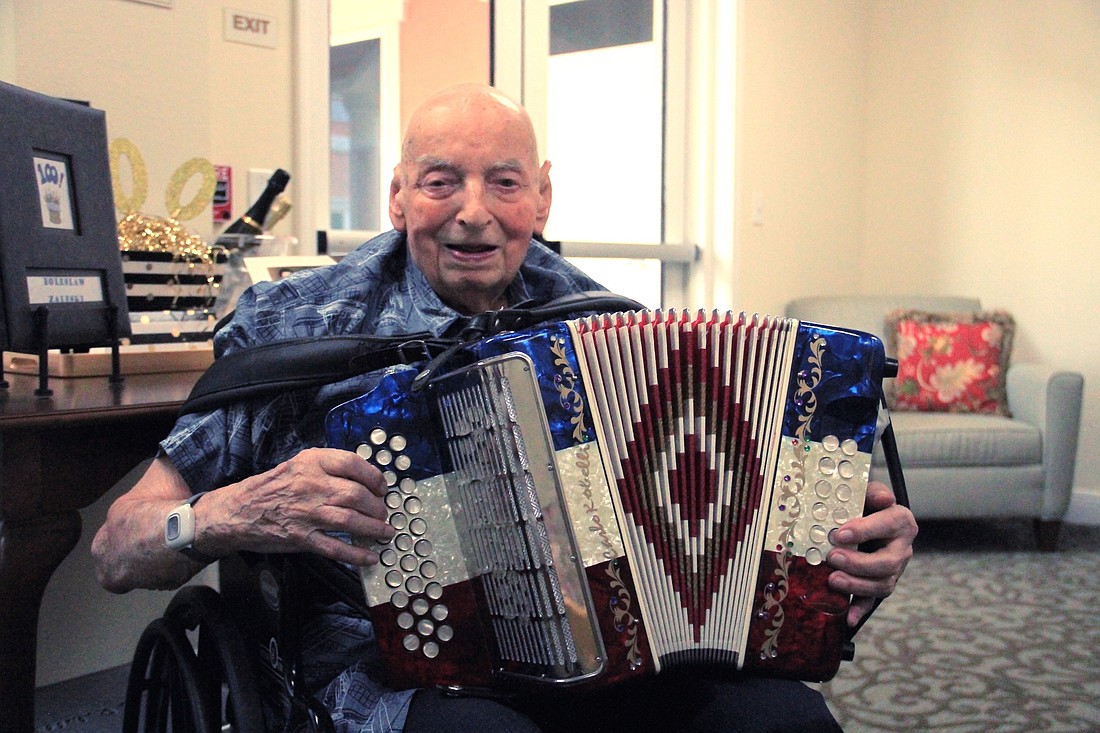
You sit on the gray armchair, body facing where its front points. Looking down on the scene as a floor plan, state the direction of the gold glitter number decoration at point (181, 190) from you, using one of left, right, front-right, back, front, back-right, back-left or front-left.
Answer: front-right

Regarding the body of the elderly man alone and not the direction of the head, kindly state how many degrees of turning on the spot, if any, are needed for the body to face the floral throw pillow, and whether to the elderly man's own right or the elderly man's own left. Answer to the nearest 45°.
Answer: approximately 90° to the elderly man's own left

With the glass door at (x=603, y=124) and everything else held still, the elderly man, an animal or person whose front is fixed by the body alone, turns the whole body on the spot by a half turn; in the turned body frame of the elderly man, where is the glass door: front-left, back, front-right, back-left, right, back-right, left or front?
front-right

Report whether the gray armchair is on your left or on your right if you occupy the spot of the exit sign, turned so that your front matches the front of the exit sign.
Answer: on your left

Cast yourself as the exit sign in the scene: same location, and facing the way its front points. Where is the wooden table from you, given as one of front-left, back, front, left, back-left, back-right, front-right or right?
front-right

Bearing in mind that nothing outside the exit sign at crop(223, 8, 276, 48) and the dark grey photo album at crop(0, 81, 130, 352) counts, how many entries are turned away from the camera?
0

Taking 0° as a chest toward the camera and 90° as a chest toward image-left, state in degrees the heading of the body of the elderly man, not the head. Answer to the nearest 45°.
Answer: approximately 315°

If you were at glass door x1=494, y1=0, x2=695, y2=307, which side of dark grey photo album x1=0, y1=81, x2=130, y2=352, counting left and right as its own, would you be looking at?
left

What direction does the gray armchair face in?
toward the camera

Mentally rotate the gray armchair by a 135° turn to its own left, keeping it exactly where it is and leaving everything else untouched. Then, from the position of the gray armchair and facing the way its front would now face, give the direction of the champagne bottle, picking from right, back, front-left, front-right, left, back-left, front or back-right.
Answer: back

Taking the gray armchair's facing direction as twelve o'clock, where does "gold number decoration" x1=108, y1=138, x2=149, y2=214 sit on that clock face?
The gold number decoration is roughly at 1 o'clock from the gray armchair.

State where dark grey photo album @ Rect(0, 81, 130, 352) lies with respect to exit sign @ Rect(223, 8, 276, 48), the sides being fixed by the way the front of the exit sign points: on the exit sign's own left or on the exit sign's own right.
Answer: on the exit sign's own right

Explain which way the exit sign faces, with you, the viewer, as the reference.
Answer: facing the viewer and to the right of the viewer
